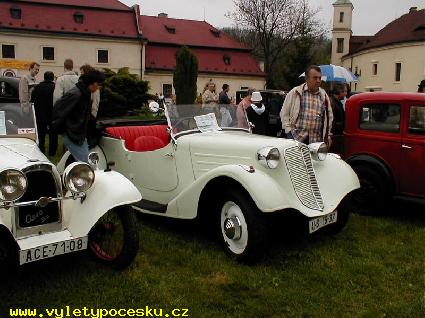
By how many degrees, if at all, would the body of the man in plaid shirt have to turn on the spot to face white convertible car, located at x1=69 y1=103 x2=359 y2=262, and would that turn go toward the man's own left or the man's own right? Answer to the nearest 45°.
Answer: approximately 90° to the man's own right

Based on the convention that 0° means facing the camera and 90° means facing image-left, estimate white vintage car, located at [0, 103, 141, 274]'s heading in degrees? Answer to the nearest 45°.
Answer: approximately 315°

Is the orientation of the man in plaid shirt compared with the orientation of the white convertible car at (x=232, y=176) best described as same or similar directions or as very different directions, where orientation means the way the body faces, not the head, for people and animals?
same or similar directions

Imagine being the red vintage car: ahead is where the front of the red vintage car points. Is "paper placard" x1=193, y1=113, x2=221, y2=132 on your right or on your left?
on your right

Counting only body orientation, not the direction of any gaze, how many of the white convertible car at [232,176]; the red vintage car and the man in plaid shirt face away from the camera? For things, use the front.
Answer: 0

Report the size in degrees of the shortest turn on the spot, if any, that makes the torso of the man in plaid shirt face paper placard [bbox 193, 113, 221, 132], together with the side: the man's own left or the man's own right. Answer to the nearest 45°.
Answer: approximately 90° to the man's own right

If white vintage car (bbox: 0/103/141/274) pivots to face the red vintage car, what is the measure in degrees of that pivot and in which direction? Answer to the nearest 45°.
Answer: approximately 45° to its left

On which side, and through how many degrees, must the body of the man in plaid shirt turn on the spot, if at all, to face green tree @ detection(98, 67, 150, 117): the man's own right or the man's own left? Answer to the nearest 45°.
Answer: approximately 180°

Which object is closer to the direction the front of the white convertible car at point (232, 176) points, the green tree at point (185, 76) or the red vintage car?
the red vintage car
